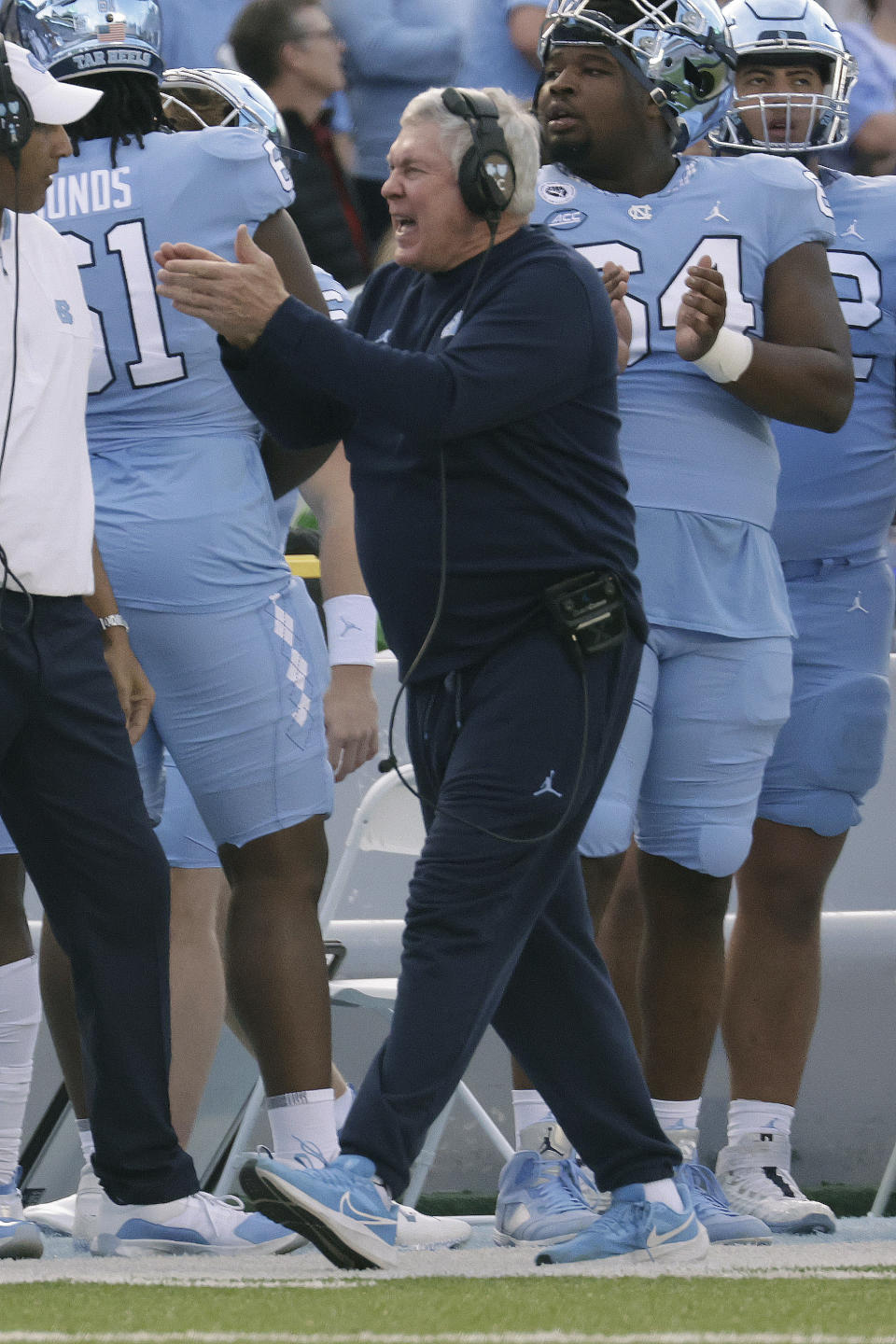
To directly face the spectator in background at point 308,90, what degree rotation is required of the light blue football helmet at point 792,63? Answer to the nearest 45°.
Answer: approximately 135° to its right

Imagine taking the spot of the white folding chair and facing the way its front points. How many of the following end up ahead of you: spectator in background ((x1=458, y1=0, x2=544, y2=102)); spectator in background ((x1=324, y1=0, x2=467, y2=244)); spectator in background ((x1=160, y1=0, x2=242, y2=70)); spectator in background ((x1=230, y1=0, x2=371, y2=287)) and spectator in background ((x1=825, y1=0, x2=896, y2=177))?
0

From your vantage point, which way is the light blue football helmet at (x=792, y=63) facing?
toward the camera

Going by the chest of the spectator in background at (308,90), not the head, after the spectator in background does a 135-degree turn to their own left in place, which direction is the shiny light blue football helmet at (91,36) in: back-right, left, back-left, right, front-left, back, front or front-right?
back-left

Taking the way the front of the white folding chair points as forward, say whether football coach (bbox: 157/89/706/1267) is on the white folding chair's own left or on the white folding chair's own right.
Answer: on the white folding chair's own left

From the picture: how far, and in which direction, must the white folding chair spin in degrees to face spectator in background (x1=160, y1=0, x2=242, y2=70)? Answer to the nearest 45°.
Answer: approximately 135° to its right

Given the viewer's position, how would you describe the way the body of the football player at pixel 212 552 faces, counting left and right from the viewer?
facing away from the viewer and to the right of the viewer

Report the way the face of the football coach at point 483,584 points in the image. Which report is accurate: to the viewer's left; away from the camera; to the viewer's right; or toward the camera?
to the viewer's left

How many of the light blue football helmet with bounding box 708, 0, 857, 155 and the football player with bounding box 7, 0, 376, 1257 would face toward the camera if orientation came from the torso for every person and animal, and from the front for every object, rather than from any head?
1

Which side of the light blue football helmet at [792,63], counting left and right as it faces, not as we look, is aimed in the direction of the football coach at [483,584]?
front

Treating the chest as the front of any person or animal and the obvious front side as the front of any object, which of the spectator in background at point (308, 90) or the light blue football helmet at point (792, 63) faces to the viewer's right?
the spectator in background

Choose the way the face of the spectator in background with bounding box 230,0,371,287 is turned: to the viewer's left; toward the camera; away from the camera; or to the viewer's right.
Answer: to the viewer's right

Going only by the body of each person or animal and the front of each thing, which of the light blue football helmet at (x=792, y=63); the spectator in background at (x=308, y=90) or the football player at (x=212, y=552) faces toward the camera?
the light blue football helmet

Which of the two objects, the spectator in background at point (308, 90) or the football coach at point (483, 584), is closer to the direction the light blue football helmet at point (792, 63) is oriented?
the football coach

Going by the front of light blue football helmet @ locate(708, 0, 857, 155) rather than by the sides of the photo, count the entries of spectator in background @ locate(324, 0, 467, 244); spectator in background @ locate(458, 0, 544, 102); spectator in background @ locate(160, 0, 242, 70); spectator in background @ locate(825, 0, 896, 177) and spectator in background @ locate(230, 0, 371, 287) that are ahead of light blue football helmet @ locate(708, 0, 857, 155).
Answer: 0
